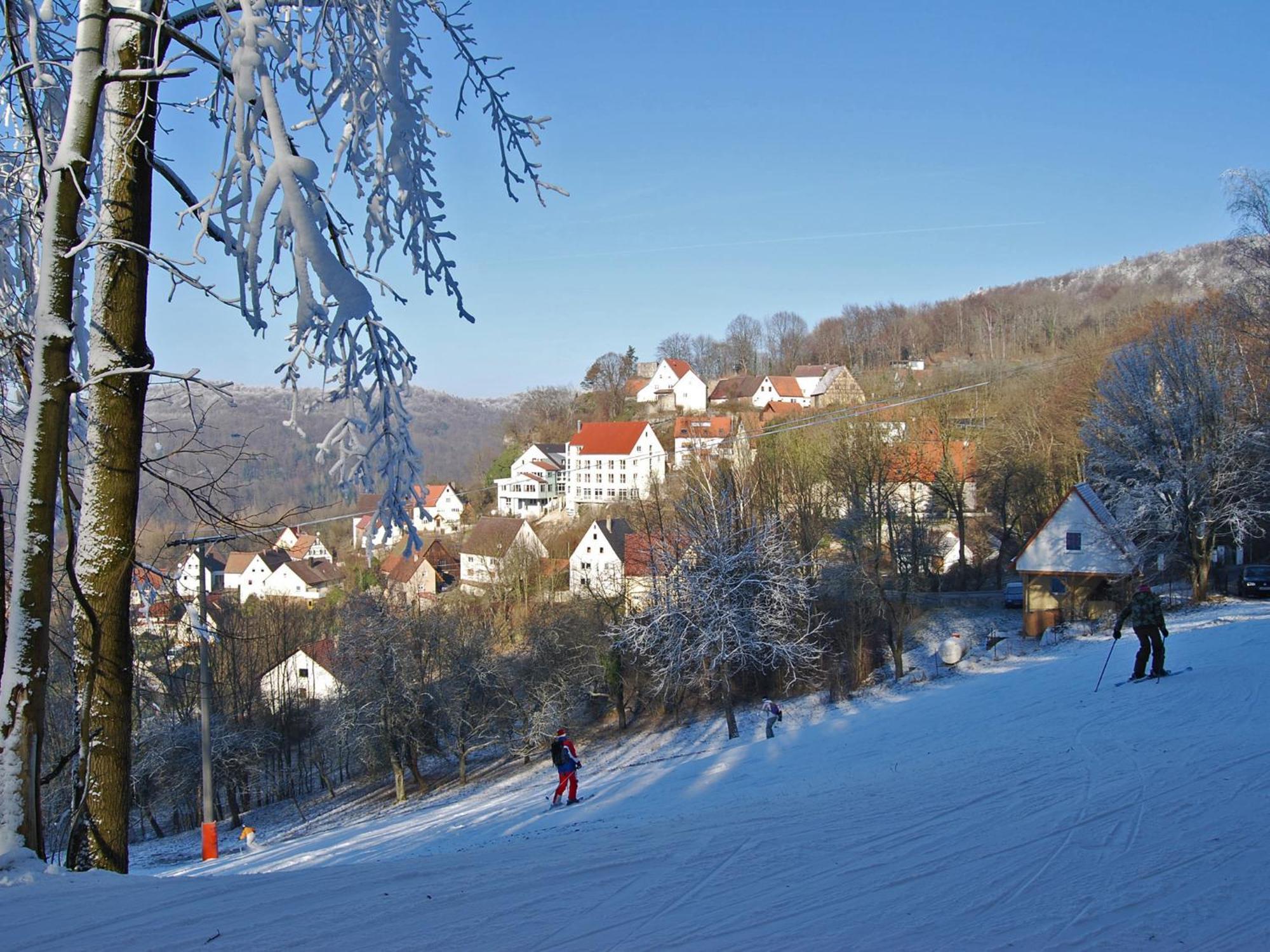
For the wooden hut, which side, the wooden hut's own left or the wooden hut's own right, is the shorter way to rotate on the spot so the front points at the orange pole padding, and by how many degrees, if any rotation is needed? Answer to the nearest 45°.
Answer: approximately 45° to the wooden hut's own right

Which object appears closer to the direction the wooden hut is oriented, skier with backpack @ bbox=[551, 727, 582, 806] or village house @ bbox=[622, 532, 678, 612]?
the skier with backpack

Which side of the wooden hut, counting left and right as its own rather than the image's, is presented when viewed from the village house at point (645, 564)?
right

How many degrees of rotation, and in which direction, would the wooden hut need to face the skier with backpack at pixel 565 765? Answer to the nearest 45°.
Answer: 0° — it already faces them

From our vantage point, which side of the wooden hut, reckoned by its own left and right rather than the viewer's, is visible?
front

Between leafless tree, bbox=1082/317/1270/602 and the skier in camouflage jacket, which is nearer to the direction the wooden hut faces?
the skier in camouflage jacket
